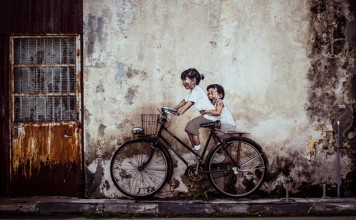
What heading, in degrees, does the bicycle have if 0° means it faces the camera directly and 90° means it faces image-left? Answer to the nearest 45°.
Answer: approximately 90°

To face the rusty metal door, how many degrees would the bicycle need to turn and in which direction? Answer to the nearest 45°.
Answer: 0° — it already faces it
